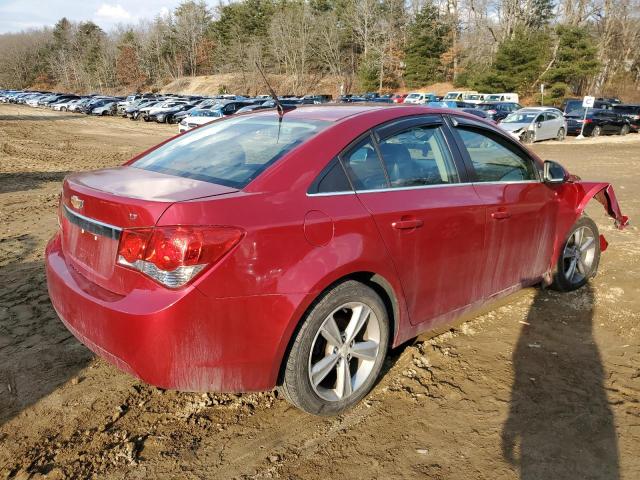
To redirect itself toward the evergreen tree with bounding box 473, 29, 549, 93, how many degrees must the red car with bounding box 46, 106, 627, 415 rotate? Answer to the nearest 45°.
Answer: approximately 45° to its left

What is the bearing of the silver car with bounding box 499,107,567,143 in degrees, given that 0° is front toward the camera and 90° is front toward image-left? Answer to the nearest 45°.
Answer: approximately 45°

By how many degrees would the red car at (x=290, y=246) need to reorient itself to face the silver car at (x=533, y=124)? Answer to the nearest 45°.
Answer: approximately 45° to its left

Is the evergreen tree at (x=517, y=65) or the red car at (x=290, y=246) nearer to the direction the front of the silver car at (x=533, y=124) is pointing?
the red car

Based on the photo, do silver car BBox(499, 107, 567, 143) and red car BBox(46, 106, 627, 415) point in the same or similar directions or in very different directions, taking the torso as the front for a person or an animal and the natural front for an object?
very different directions

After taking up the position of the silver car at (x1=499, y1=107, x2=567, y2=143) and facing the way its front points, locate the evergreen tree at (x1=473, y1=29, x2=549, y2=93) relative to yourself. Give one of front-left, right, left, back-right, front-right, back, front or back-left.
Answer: back-right

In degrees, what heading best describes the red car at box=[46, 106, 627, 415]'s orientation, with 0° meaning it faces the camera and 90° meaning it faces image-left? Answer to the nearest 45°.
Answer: approximately 225°

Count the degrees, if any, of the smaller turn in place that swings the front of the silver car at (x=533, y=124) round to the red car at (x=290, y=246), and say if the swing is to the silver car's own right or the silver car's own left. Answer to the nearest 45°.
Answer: approximately 45° to the silver car's own left
